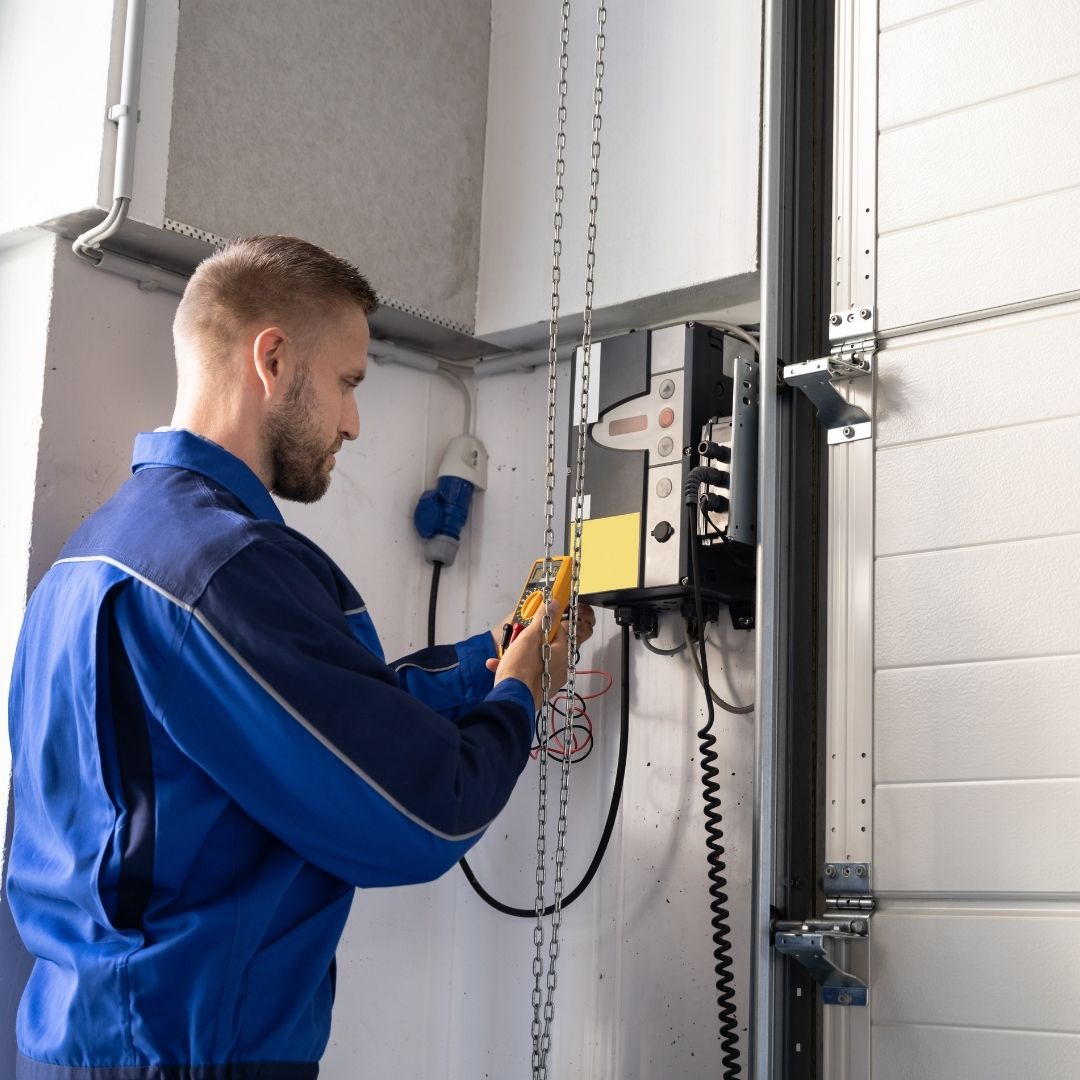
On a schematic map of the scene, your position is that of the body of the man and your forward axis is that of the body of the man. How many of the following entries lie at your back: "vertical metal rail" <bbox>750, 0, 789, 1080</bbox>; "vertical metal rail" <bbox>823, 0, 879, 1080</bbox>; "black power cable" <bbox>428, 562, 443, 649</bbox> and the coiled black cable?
0

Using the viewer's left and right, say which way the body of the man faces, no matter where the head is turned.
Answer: facing away from the viewer and to the right of the viewer

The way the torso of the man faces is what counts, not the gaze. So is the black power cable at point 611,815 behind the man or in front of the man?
in front

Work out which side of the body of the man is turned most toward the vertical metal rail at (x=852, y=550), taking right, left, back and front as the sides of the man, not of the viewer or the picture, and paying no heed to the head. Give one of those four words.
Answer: front

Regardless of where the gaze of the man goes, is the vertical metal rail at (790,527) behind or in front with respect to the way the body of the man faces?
in front

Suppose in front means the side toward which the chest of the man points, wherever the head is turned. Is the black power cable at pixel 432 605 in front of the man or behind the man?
in front

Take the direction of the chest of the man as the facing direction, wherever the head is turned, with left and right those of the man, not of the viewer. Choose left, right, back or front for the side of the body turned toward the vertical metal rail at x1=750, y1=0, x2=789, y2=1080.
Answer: front

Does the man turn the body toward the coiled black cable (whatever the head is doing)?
yes
